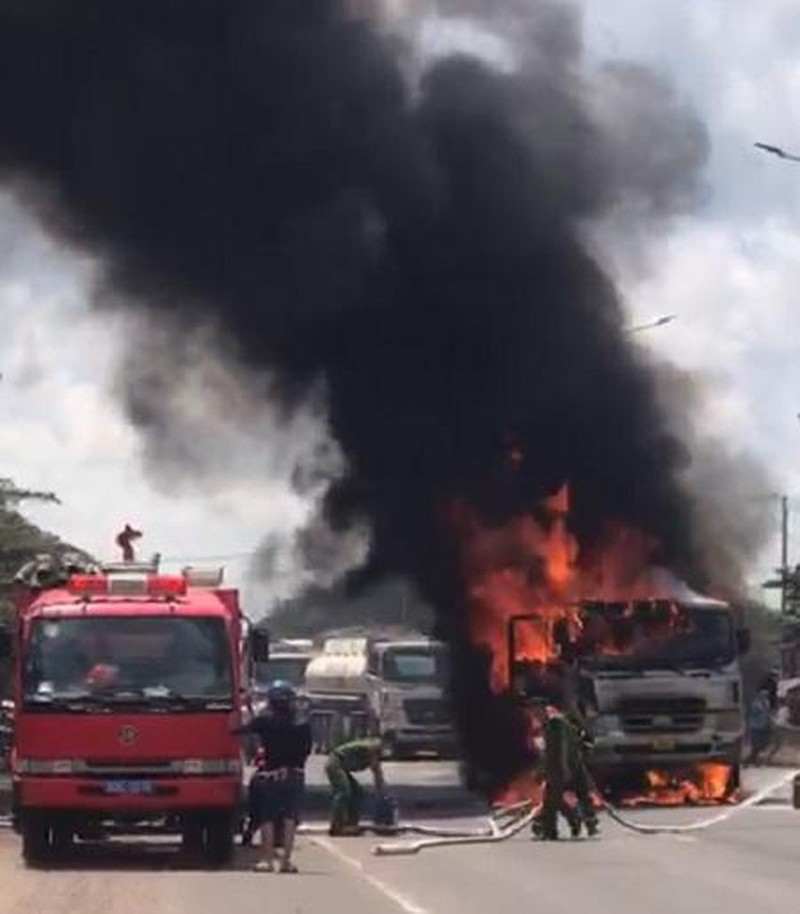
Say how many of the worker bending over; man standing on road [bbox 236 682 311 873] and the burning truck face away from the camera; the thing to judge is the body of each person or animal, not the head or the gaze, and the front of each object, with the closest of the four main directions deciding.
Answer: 1

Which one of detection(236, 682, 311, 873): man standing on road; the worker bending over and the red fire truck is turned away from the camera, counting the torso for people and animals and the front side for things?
the man standing on road

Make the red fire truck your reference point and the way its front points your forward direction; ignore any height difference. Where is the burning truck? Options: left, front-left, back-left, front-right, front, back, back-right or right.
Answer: back-left

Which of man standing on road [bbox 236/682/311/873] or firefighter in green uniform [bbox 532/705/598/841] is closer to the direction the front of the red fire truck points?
the man standing on road

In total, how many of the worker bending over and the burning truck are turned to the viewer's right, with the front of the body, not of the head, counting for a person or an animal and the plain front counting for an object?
1

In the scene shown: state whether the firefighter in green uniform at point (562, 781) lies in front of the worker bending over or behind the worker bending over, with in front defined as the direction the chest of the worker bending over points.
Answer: in front

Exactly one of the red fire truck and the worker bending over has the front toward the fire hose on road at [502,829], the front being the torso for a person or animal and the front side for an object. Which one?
the worker bending over

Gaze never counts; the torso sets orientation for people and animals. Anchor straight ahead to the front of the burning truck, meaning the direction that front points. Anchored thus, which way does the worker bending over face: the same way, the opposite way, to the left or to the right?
to the left

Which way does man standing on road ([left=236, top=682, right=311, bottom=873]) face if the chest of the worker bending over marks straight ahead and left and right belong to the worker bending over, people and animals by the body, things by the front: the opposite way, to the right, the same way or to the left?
to the left

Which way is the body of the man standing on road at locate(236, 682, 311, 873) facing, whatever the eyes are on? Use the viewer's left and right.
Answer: facing away from the viewer

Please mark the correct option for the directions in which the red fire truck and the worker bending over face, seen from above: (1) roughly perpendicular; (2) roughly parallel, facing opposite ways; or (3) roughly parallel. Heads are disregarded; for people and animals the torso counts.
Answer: roughly perpendicular

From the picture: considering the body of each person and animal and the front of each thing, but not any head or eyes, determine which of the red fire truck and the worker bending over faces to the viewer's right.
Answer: the worker bending over

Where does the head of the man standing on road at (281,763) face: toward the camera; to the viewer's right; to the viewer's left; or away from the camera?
away from the camera

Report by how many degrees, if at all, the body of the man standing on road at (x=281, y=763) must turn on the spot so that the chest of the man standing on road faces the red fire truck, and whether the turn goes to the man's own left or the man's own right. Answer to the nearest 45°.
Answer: approximately 90° to the man's own left
